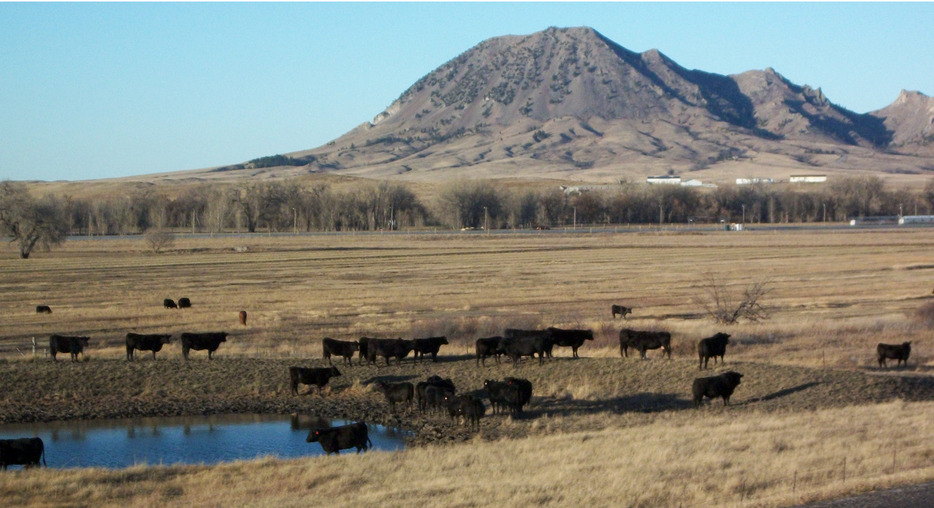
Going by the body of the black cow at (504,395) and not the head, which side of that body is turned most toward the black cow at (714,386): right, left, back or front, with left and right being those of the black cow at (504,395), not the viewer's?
back

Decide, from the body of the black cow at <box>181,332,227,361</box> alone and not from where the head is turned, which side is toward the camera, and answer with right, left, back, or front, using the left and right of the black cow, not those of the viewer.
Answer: right

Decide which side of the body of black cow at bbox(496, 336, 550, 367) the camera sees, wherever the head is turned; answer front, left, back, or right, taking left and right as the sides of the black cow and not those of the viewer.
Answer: left

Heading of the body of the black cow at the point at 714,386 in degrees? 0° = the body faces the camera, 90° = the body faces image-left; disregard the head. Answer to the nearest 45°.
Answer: approximately 270°

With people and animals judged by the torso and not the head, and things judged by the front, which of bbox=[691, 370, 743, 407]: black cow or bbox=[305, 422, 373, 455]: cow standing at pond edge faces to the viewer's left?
the cow standing at pond edge
